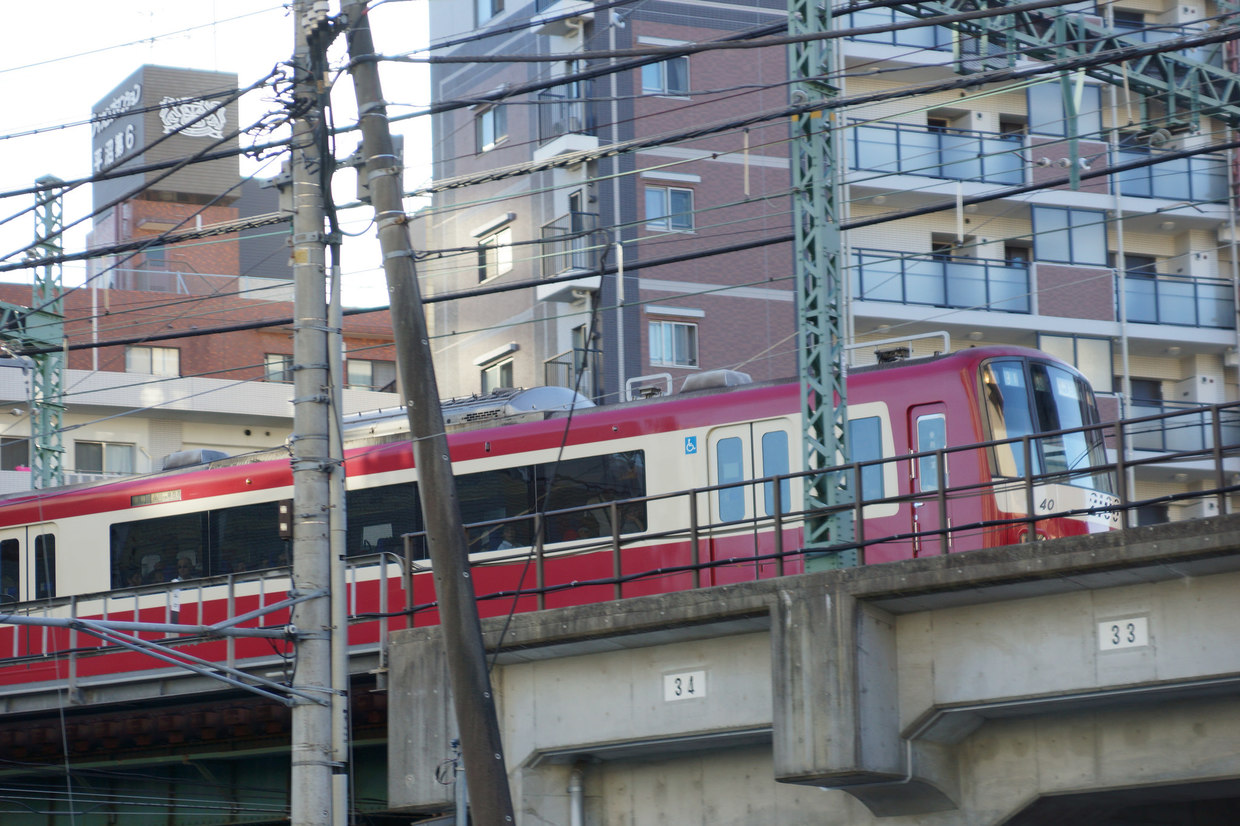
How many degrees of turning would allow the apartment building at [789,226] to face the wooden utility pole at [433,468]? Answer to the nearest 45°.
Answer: approximately 45° to its right

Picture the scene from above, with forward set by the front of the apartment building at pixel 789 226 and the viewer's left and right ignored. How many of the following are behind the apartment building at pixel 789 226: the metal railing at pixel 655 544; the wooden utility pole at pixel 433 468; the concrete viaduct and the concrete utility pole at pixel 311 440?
0

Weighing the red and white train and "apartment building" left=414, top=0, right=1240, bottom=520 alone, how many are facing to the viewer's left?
0

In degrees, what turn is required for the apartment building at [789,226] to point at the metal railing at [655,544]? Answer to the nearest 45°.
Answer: approximately 45° to its right

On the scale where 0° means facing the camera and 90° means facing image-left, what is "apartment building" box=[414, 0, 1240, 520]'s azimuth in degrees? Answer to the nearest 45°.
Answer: approximately 315°

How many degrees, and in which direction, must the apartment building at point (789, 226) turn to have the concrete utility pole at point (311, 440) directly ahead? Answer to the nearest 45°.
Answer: approximately 45° to its right

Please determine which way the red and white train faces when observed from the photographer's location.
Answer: facing the viewer and to the right of the viewer
